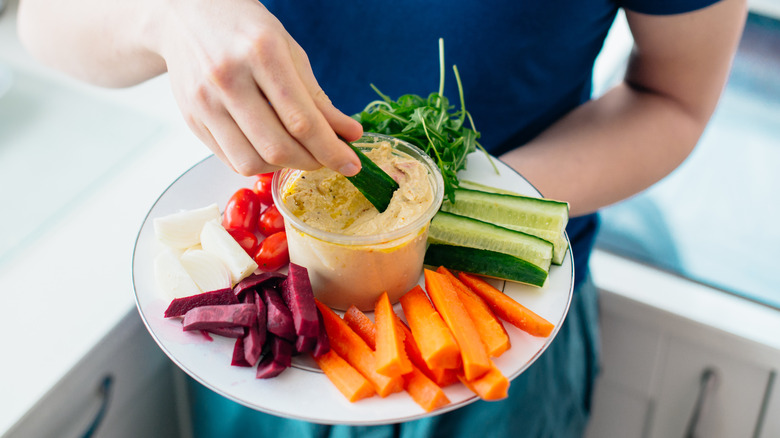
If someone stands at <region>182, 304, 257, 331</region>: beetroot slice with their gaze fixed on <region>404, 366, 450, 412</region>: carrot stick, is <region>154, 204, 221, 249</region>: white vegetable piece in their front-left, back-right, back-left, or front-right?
back-left

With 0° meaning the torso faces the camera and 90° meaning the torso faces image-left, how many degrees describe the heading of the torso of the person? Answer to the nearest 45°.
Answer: approximately 0°

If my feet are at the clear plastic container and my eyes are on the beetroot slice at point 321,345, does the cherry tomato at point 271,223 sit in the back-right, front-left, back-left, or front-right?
back-right
